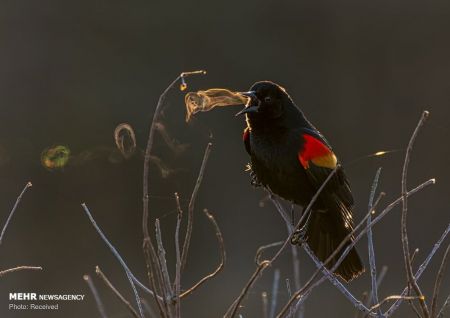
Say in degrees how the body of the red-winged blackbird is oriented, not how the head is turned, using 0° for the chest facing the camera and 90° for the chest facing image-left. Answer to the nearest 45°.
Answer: approximately 45°
